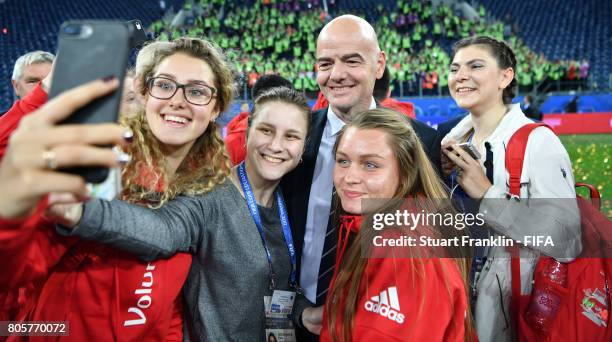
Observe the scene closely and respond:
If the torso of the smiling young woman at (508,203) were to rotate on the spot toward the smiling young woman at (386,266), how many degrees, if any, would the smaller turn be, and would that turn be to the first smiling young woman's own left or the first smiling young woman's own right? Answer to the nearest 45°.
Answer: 0° — they already face them

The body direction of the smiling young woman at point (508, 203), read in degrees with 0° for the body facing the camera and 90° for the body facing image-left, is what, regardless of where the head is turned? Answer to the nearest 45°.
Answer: approximately 45°

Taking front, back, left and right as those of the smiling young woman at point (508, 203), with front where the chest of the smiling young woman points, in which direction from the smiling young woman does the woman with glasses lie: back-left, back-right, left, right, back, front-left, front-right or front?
front

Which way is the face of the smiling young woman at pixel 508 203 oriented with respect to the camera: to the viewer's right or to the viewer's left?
to the viewer's left

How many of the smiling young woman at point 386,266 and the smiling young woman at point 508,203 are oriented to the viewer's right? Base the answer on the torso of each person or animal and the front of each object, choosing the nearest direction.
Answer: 0

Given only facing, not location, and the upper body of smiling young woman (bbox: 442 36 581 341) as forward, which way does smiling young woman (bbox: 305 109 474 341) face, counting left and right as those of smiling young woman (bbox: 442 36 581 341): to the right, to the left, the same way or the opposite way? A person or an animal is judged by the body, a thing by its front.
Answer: the same way

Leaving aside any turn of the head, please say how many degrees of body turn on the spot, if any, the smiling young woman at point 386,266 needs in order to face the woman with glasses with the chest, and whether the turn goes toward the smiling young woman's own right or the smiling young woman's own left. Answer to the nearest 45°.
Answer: approximately 45° to the smiling young woman's own right

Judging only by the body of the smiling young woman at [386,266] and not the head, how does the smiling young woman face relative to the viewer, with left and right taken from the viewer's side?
facing the viewer and to the left of the viewer

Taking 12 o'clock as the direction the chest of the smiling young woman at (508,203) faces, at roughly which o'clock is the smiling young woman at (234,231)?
the smiling young woman at (234,231) is roughly at 12 o'clock from the smiling young woman at (508,203).

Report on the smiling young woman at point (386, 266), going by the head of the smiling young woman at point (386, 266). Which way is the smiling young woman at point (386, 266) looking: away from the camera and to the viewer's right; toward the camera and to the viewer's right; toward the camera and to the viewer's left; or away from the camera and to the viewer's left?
toward the camera and to the viewer's left

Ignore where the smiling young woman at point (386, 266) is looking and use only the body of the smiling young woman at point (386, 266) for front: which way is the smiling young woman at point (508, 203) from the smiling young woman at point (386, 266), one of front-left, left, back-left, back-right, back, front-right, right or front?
back
